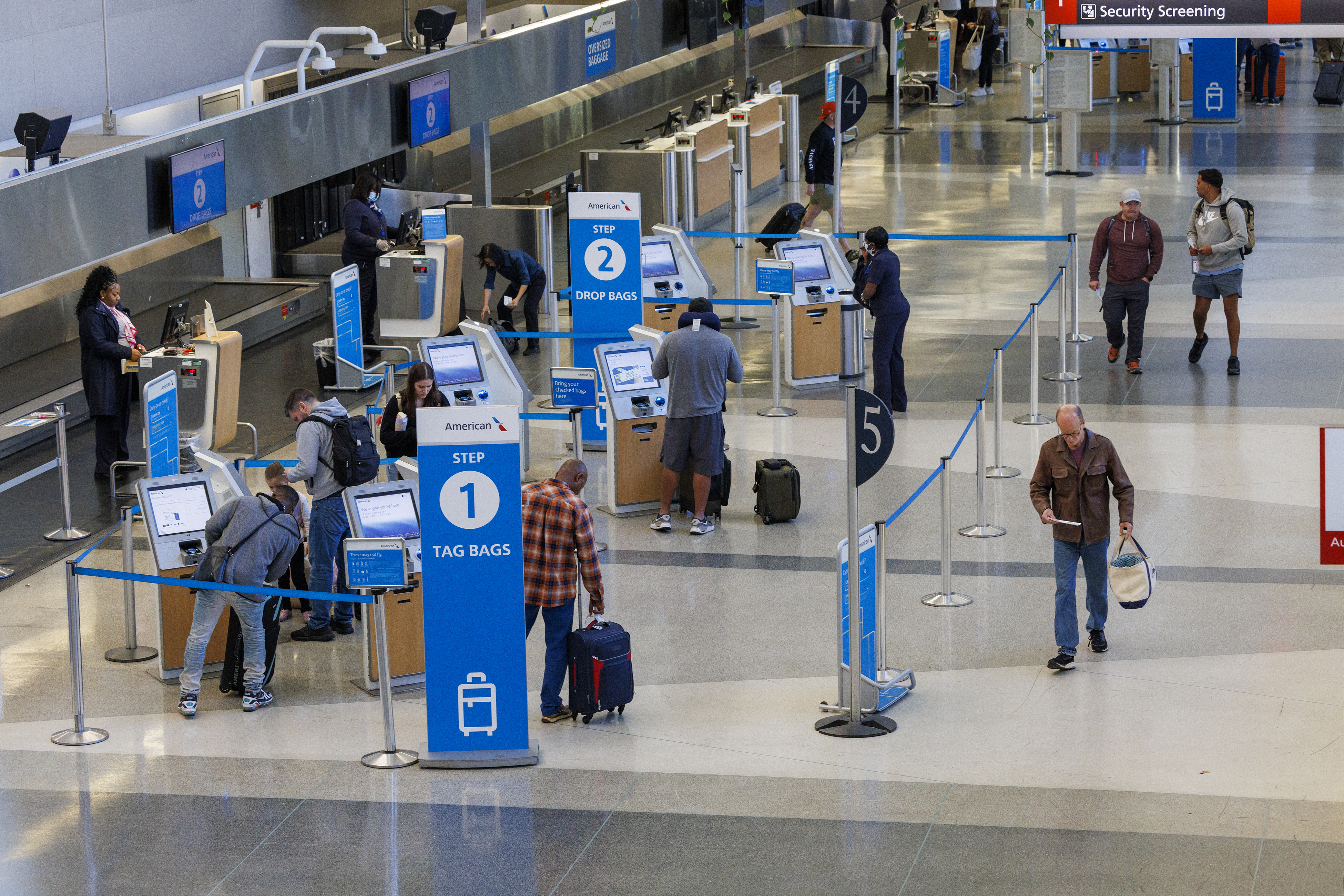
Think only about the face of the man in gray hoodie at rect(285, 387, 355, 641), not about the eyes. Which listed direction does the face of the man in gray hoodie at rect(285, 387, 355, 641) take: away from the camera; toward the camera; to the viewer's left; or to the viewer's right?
to the viewer's left

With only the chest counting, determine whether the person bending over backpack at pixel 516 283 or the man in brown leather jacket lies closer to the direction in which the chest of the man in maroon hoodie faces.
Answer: the man in brown leather jacket

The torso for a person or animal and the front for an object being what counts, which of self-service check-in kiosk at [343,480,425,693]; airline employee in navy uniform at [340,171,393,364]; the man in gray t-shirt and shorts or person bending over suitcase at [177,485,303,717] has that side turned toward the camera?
the self-service check-in kiosk

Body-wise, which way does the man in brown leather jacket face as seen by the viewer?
toward the camera

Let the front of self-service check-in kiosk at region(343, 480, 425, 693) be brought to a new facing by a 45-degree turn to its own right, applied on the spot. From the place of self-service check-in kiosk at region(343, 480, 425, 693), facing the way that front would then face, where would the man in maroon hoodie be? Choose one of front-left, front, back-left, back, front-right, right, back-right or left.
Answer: back

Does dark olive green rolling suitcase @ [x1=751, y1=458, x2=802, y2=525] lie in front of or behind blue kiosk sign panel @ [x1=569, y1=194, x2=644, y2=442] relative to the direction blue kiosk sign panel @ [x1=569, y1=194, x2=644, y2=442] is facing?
in front

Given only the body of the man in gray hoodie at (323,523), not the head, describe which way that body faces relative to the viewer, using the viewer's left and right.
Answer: facing to the left of the viewer

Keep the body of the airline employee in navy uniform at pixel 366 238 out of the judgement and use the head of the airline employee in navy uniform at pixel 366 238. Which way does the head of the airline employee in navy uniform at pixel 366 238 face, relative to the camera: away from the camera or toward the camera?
toward the camera

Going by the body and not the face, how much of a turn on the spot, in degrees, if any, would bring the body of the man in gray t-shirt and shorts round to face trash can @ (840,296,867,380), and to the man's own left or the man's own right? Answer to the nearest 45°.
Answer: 0° — they already face it

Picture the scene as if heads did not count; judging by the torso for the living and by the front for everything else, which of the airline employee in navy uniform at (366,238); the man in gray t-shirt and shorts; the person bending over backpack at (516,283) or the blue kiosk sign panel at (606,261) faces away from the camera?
the man in gray t-shirt and shorts

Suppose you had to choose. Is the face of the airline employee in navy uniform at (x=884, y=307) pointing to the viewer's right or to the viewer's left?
to the viewer's left
